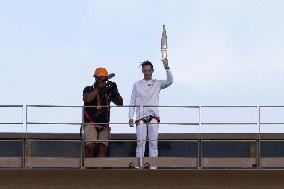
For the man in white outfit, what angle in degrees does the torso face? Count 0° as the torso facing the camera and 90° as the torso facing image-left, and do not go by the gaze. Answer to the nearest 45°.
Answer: approximately 0°

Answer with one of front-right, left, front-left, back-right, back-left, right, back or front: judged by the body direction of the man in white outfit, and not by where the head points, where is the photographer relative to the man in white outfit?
right
